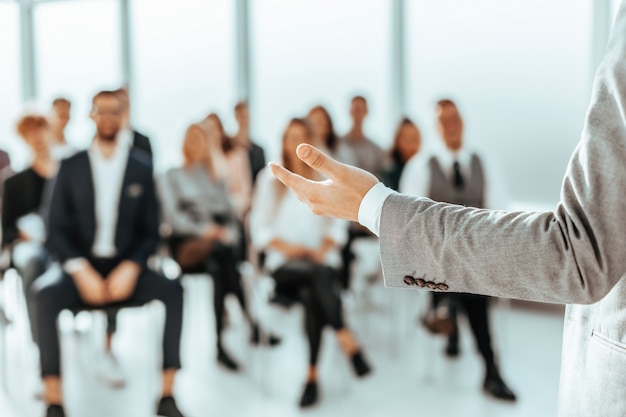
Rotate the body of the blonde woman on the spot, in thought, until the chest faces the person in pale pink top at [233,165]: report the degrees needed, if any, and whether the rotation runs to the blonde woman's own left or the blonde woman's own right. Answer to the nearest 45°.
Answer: approximately 135° to the blonde woman's own left

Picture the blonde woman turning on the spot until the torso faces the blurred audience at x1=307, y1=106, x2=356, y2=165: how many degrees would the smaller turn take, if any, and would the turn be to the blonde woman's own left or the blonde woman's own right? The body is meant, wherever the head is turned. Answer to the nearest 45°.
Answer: approximately 90° to the blonde woman's own left

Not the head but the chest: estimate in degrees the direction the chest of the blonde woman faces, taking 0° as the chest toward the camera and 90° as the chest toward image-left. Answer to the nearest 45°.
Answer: approximately 315°

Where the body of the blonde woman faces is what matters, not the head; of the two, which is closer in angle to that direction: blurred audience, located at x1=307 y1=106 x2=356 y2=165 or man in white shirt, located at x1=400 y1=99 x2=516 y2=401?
the man in white shirt

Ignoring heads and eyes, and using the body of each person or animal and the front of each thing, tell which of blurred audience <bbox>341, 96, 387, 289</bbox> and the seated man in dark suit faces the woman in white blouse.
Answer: the blurred audience

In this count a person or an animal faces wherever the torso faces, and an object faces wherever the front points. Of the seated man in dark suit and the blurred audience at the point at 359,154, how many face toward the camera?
2

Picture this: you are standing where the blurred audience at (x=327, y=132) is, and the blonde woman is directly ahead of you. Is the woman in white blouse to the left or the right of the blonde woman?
left

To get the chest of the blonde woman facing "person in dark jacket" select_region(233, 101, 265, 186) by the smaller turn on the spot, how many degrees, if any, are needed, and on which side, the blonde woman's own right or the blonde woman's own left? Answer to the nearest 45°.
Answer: approximately 135° to the blonde woman's own left
